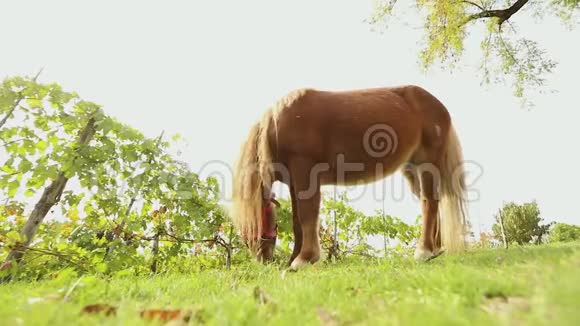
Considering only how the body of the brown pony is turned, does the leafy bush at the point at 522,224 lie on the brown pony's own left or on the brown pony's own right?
on the brown pony's own right

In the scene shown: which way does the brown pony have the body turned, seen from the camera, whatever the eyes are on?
to the viewer's left

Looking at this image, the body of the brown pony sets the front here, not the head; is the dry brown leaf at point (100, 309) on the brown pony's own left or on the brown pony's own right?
on the brown pony's own left

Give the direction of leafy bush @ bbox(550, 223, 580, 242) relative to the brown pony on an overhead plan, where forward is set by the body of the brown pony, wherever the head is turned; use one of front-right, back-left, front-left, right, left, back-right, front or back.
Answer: back-right

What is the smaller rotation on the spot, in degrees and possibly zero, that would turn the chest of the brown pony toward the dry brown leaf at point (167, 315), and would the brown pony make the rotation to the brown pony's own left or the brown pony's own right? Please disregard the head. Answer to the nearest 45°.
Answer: approximately 90° to the brown pony's own left

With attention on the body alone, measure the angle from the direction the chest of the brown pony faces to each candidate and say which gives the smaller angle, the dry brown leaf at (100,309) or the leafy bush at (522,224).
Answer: the dry brown leaf

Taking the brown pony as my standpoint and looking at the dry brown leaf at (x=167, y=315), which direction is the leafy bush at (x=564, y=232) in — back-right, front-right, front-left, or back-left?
back-left

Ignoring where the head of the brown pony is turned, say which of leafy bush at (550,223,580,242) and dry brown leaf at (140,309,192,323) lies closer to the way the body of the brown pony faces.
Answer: the dry brown leaf

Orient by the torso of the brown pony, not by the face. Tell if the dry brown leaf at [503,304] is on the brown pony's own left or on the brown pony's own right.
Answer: on the brown pony's own left
